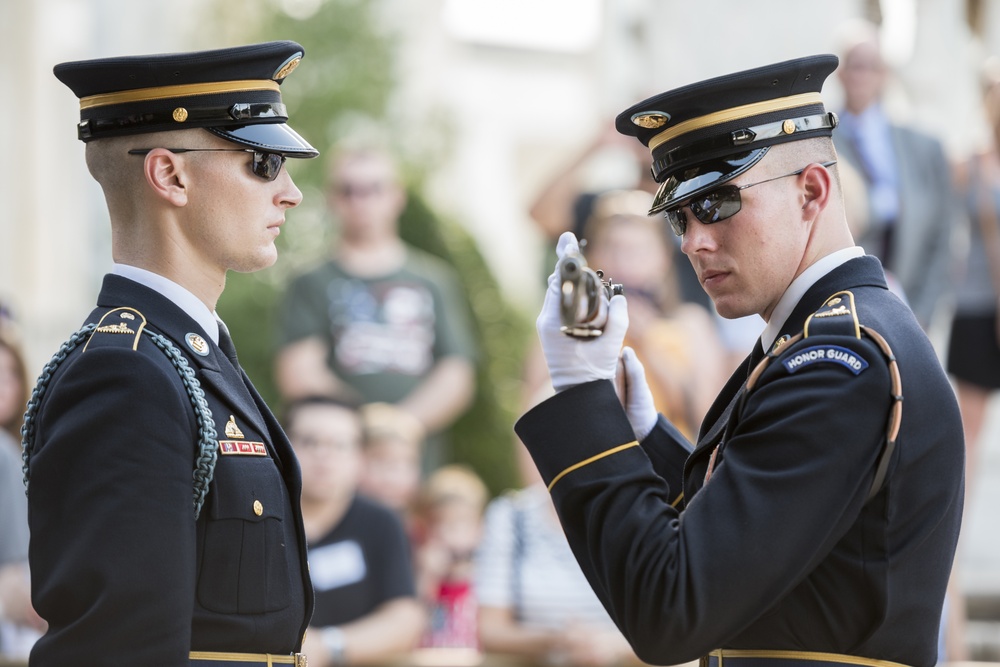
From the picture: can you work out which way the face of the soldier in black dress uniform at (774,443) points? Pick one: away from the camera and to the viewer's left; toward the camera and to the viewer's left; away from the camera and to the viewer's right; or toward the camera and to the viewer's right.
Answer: toward the camera and to the viewer's left

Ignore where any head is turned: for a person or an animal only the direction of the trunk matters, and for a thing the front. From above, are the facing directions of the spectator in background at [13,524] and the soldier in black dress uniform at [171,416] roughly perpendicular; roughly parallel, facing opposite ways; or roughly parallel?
roughly perpendicular

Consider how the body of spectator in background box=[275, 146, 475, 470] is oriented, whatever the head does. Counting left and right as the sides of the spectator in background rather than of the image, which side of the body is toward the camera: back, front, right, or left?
front

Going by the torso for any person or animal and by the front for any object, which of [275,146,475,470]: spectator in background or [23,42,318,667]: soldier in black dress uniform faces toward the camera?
the spectator in background

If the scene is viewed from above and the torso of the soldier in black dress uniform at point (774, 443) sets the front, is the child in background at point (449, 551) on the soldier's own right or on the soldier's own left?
on the soldier's own right

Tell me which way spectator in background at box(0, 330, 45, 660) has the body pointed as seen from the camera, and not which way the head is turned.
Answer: toward the camera

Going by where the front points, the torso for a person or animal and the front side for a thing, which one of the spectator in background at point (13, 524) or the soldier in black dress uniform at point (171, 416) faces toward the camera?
the spectator in background

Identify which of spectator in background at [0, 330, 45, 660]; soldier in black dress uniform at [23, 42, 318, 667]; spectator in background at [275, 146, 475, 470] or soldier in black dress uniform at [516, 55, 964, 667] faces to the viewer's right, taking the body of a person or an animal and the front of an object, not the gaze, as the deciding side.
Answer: soldier in black dress uniform at [23, 42, 318, 667]

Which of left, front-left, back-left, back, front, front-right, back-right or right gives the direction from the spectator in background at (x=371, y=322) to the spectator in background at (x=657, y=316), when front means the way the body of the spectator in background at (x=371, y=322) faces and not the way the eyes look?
front-left

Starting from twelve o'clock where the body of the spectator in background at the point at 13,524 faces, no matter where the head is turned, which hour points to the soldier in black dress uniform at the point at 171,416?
The soldier in black dress uniform is roughly at 12 o'clock from the spectator in background.

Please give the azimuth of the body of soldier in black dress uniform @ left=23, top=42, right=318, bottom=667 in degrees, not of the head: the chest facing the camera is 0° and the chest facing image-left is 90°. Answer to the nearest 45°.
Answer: approximately 270°

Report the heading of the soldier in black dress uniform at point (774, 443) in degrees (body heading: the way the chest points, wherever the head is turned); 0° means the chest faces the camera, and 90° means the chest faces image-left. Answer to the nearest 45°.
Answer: approximately 90°

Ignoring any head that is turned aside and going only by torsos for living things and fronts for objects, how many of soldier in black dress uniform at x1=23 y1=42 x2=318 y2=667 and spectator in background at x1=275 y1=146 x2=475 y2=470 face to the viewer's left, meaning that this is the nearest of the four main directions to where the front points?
0

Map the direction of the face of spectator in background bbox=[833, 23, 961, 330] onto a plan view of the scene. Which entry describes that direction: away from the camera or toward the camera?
toward the camera
